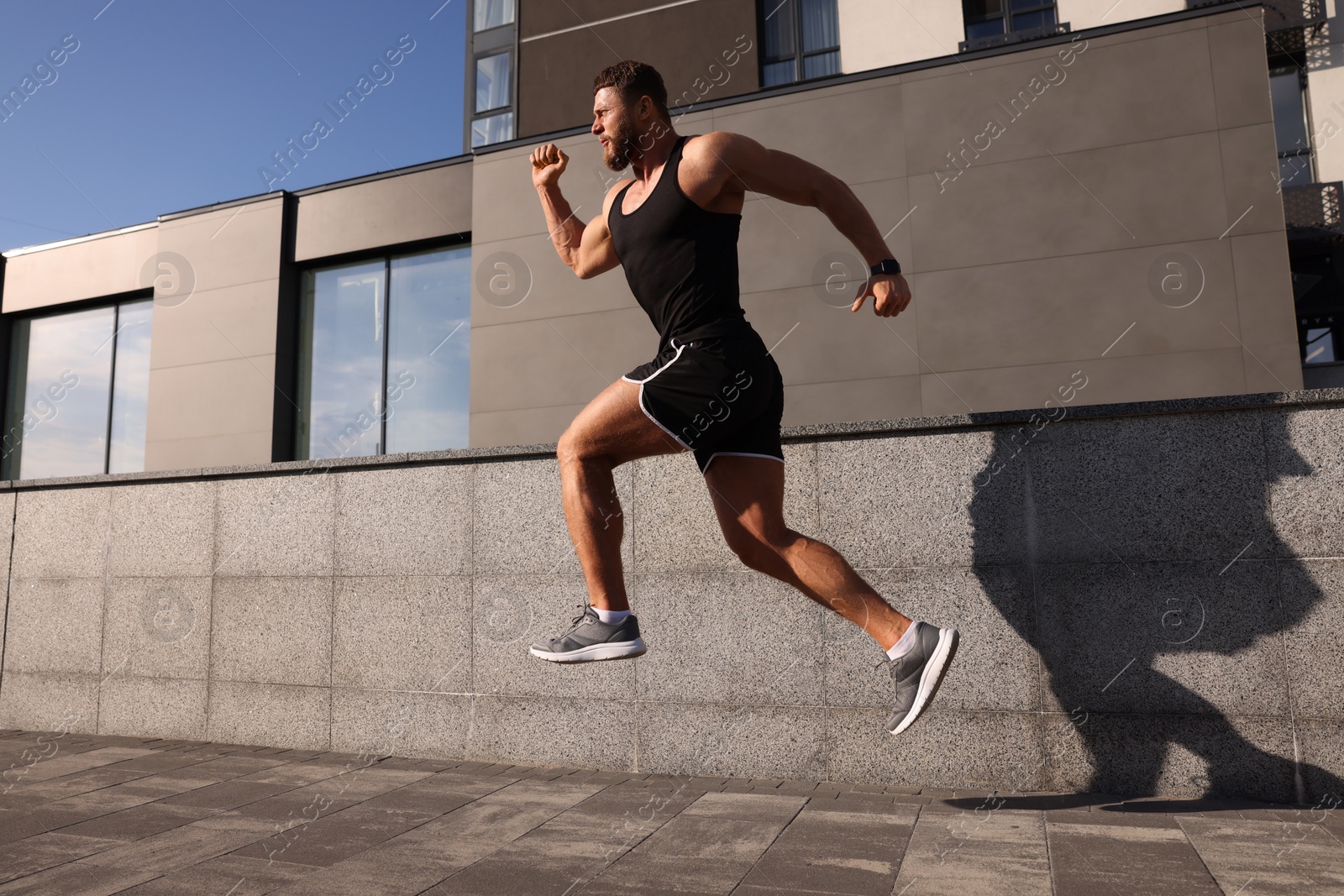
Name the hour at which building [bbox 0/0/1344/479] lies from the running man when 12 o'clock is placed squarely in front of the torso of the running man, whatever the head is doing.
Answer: The building is roughly at 3 o'clock from the running man.

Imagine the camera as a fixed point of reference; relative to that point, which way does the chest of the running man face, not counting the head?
to the viewer's left
